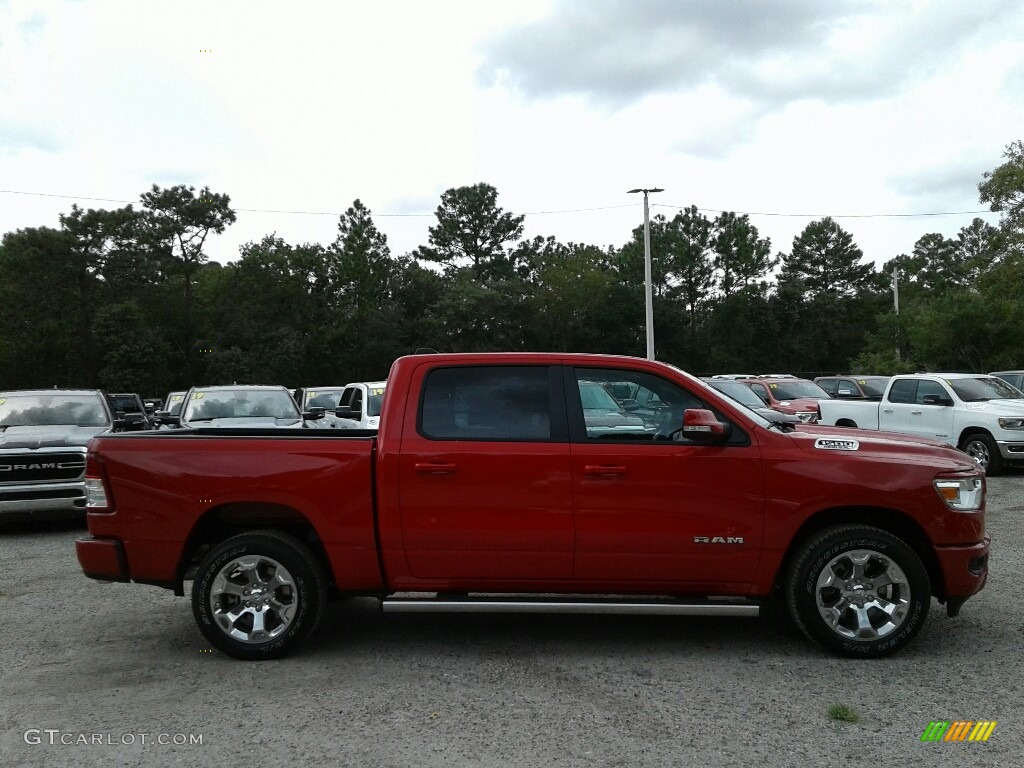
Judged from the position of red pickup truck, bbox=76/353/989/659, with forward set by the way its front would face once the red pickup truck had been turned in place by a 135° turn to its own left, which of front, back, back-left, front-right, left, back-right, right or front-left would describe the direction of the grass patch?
back

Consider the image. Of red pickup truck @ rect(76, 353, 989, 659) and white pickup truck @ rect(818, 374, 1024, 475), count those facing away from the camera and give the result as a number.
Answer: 0

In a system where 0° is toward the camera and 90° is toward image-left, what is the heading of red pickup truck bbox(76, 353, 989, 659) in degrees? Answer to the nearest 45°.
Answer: approximately 270°

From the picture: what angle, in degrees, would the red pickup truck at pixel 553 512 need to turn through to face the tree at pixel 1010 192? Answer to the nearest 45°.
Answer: approximately 45° to its left

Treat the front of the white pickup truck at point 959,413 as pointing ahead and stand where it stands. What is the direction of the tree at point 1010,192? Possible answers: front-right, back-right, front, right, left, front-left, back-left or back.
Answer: back-left

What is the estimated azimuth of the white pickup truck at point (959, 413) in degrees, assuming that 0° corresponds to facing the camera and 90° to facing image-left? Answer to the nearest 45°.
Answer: approximately 315°
